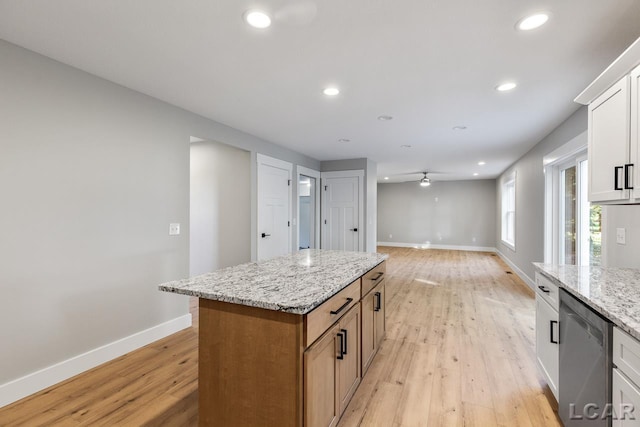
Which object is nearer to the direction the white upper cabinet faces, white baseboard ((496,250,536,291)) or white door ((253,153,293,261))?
the white door

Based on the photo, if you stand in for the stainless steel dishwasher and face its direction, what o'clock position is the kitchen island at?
The kitchen island is roughly at 12 o'clock from the stainless steel dishwasher.

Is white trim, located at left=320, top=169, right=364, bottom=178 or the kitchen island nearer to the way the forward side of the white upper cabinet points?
the kitchen island

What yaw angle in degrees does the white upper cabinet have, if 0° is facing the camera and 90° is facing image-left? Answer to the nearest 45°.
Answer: approximately 45°

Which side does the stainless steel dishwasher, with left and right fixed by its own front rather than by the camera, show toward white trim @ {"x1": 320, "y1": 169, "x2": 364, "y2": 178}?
right

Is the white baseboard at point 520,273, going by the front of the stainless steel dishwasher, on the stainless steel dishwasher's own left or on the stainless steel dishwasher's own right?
on the stainless steel dishwasher's own right

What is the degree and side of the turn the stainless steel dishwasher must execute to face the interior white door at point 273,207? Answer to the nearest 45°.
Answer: approximately 45° to its right

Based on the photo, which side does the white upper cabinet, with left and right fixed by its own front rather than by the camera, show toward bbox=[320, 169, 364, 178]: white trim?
right

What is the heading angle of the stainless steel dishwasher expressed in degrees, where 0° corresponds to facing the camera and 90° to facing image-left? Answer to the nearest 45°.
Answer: approximately 45°

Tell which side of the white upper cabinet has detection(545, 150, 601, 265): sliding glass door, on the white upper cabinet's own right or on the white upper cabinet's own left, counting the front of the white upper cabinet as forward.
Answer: on the white upper cabinet's own right
